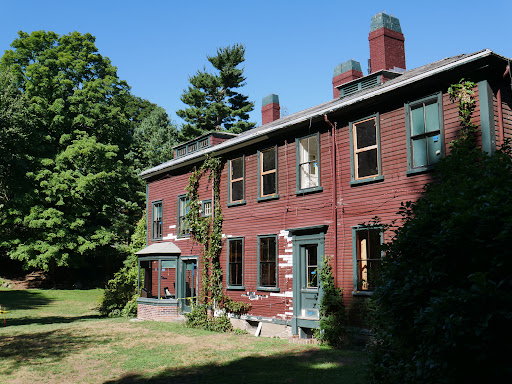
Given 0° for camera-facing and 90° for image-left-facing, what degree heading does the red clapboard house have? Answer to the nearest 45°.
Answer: approximately 45°

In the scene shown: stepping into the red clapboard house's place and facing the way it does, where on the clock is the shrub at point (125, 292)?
The shrub is roughly at 3 o'clock from the red clapboard house.

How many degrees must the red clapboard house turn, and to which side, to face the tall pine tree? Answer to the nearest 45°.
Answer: approximately 135° to its right

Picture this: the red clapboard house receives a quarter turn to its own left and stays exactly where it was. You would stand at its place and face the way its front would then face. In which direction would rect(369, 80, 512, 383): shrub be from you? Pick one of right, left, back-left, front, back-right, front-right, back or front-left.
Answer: front-right

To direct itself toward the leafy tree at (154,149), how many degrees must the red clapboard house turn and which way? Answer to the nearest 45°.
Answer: approximately 90° to its right

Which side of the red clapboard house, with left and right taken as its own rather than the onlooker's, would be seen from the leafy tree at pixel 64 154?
right
